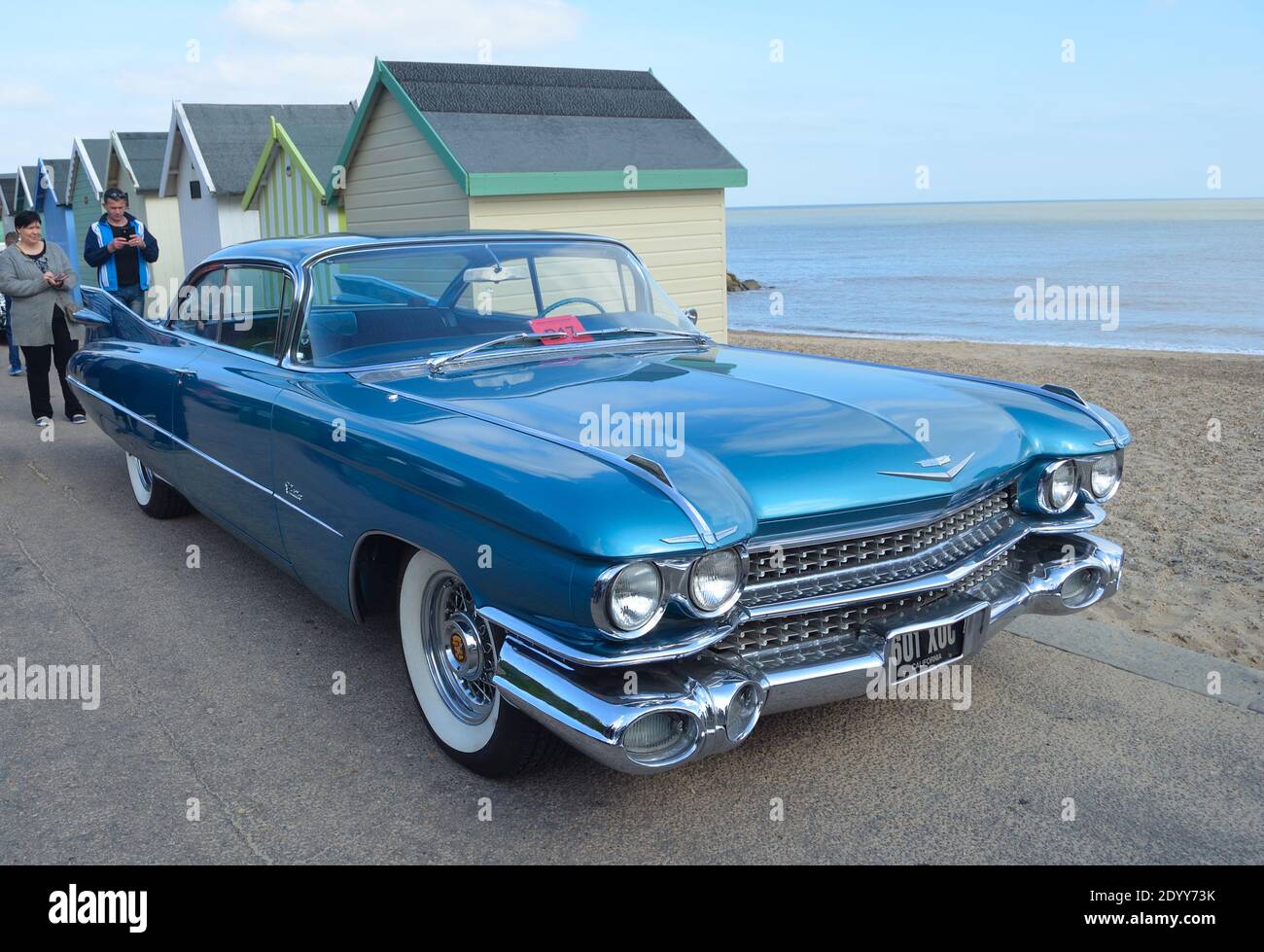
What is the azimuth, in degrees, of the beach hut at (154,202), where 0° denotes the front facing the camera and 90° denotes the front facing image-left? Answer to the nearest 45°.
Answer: approximately 45°

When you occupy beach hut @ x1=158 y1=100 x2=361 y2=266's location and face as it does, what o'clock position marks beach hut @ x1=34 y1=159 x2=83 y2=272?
beach hut @ x1=34 y1=159 x2=83 y2=272 is roughly at 4 o'clock from beach hut @ x1=158 y1=100 x2=361 y2=266.

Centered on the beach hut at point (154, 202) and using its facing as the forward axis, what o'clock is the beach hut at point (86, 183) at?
the beach hut at point (86, 183) is roughly at 4 o'clock from the beach hut at point (154, 202).

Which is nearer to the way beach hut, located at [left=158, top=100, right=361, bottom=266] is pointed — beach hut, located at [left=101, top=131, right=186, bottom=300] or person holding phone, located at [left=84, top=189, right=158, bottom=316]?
the person holding phone

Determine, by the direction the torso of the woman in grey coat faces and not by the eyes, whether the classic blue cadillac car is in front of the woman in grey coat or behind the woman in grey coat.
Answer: in front

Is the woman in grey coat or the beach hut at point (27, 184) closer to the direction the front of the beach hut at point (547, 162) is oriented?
the woman in grey coat

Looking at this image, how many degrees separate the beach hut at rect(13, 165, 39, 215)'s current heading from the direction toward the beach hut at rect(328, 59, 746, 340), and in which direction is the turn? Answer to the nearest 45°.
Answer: approximately 45° to its left

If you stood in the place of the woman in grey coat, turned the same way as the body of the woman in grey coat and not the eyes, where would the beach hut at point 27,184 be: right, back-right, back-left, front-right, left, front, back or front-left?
back-left

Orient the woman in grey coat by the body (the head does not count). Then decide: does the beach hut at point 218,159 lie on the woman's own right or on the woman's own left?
on the woman's own left

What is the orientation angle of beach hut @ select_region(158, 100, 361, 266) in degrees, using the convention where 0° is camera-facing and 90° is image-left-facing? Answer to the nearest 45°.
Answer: approximately 45°

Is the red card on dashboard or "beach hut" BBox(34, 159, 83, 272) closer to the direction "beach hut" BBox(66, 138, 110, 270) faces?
the red card on dashboard

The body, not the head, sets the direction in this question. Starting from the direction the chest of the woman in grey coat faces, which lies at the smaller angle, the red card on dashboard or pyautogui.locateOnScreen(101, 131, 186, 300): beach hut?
the red card on dashboard
